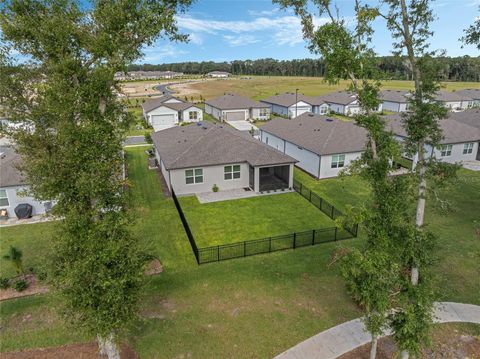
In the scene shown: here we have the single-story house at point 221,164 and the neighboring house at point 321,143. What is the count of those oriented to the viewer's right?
0

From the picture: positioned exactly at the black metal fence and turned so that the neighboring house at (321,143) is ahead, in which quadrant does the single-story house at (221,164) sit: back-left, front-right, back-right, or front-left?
front-left

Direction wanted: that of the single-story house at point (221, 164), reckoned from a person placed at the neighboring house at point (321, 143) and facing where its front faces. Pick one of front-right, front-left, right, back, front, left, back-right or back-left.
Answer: left

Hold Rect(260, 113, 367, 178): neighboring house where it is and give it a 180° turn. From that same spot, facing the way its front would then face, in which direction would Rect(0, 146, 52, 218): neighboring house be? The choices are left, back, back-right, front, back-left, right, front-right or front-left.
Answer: right

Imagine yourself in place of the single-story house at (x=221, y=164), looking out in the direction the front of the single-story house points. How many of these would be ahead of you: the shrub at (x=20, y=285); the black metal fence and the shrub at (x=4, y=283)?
0

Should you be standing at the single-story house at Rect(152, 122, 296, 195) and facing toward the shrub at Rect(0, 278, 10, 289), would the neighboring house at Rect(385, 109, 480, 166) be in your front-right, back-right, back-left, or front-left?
back-left

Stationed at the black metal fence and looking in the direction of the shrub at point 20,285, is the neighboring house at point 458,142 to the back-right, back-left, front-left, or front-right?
back-right

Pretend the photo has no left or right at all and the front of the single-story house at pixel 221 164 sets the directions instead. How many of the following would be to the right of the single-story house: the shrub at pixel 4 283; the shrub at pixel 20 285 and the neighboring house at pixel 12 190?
0

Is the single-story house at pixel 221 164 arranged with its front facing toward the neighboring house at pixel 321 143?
no

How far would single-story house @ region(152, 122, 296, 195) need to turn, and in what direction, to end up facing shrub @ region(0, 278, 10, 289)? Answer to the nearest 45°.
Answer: approximately 135° to its left

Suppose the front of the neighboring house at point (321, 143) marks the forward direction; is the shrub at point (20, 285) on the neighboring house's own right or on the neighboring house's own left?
on the neighboring house's own left

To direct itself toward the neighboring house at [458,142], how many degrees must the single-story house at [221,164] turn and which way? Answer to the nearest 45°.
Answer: approximately 90° to its right

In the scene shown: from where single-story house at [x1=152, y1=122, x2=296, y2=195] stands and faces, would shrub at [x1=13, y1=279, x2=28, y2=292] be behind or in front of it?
behind

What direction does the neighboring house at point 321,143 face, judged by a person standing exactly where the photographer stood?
facing away from the viewer and to the left of the viewer

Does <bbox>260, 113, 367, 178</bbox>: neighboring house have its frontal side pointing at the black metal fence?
no

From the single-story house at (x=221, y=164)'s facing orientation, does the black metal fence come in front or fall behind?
behind

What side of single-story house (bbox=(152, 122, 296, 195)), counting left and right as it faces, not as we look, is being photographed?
back
